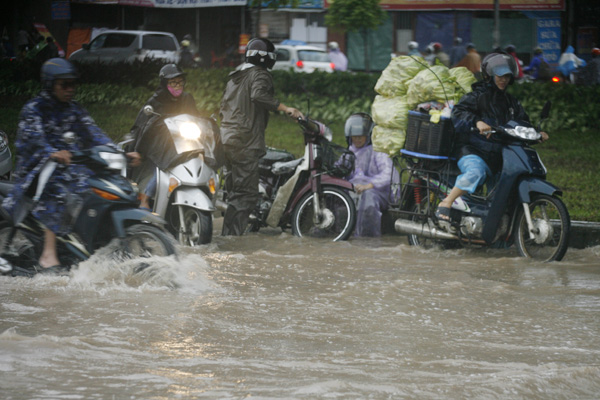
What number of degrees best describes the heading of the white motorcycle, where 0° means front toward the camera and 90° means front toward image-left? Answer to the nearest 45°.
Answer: approximately 315°

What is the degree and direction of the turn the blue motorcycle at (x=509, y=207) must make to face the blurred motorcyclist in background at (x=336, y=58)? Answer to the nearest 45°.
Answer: approximately 135° to its left

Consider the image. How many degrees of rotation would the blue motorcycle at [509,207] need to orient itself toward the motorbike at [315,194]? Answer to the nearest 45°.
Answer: approximately 180°

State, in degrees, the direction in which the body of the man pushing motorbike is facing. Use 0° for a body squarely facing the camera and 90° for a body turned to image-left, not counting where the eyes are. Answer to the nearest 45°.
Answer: approximately 225°

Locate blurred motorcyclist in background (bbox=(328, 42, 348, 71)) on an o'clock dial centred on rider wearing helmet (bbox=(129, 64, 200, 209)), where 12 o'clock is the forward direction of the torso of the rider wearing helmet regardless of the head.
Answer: The blurred motorcyclist in background is roughly at 8 o'clock from the rider wearing helmet.

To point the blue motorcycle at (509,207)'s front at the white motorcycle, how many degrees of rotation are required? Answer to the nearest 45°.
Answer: approximately 135° to its right

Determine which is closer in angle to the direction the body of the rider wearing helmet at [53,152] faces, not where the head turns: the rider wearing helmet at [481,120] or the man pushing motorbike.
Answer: the rider wearing helmet

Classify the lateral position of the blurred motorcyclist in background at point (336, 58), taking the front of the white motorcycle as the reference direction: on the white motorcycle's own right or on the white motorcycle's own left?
on the white motorcycle's own left

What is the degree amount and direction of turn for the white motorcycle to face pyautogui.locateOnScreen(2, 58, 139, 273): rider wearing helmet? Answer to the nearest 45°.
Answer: approximately 90° to its right

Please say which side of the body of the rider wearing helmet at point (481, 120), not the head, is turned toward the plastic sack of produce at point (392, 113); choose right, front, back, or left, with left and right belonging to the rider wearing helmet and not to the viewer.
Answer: back
